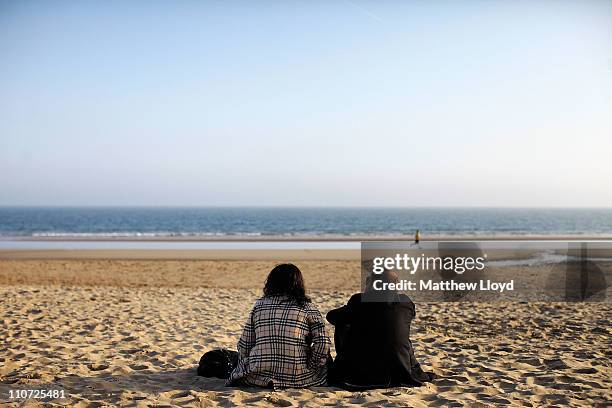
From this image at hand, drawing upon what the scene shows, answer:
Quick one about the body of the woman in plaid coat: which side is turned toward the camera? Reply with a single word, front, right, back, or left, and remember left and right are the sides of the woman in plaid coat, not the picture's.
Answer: back

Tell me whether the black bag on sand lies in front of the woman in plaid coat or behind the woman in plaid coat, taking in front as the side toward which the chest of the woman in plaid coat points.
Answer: in front

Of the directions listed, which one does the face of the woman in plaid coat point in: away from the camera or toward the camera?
away from the camera

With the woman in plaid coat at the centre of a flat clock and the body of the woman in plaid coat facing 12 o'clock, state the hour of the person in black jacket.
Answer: The person in black jacket is roughly at 3 o'clock from the woman in plaid coat.
